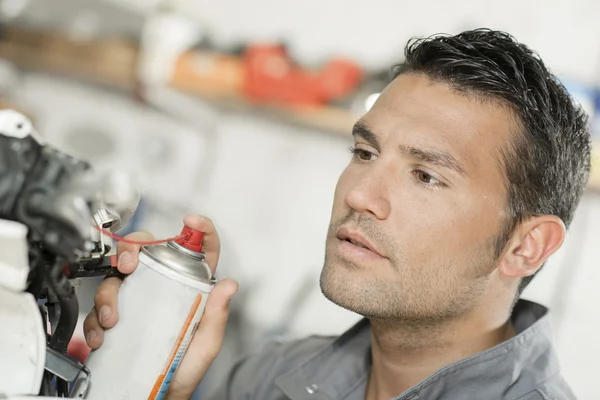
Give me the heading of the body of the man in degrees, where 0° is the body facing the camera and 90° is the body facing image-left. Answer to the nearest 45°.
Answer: approximately 45°

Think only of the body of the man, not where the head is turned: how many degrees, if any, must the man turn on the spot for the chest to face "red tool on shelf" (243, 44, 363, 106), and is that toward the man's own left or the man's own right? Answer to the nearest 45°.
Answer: approximately 90° to the man's own right
